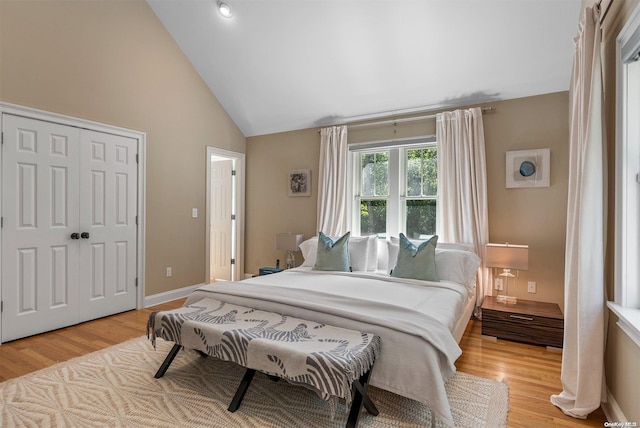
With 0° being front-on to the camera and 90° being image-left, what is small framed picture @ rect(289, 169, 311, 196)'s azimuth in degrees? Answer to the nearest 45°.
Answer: approximately 45°

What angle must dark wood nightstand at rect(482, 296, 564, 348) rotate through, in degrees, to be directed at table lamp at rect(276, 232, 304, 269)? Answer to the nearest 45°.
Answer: approximately 90° to its right

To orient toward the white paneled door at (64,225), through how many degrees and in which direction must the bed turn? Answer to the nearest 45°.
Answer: approximately 45° to its right

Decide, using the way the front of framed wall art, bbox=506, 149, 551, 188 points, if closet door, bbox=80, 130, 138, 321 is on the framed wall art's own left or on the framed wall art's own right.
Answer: on the framed wall art's own right

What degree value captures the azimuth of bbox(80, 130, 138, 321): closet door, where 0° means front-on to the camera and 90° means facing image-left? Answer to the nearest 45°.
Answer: approximately 315°

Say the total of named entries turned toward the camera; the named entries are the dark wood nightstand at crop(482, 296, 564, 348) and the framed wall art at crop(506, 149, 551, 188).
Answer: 2

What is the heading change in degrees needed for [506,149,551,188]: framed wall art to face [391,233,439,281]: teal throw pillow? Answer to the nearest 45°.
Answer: approximately 45° to its right

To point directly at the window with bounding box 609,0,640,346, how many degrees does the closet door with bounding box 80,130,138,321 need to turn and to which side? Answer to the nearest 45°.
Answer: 0° — it already faces it

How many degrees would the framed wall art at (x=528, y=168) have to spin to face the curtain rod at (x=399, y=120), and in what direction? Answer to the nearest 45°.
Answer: approximately 90° to its right

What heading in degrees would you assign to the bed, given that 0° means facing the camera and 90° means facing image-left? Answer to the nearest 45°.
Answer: approximately 45°

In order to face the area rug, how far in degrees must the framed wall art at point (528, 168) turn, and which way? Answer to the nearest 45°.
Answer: approximately 45° to its right

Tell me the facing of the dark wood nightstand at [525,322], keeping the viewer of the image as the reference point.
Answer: facing the viewer
